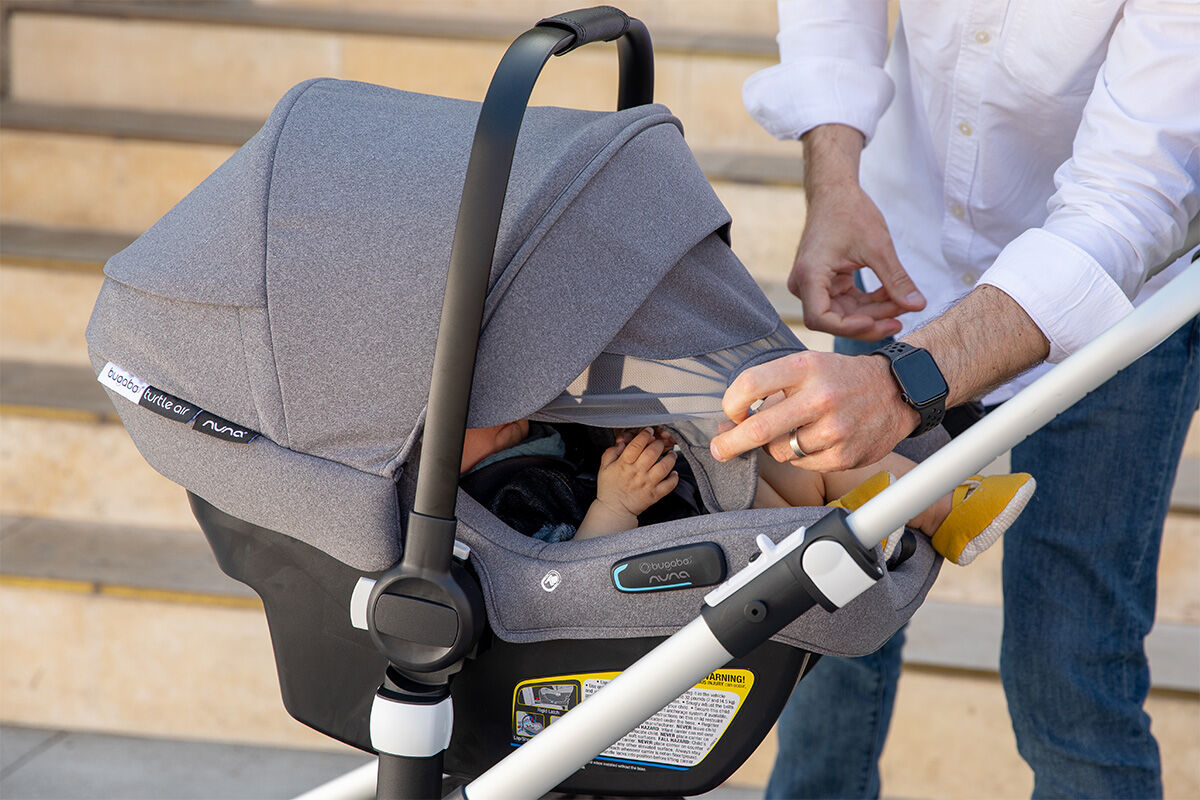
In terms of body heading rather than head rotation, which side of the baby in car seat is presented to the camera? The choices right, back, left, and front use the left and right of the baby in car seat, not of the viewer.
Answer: right

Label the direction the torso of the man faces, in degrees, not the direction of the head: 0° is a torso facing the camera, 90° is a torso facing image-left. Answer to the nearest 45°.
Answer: approximately 45°

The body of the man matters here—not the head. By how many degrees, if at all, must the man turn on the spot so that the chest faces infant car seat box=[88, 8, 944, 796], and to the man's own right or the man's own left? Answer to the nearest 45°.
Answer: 0° — they already face it
